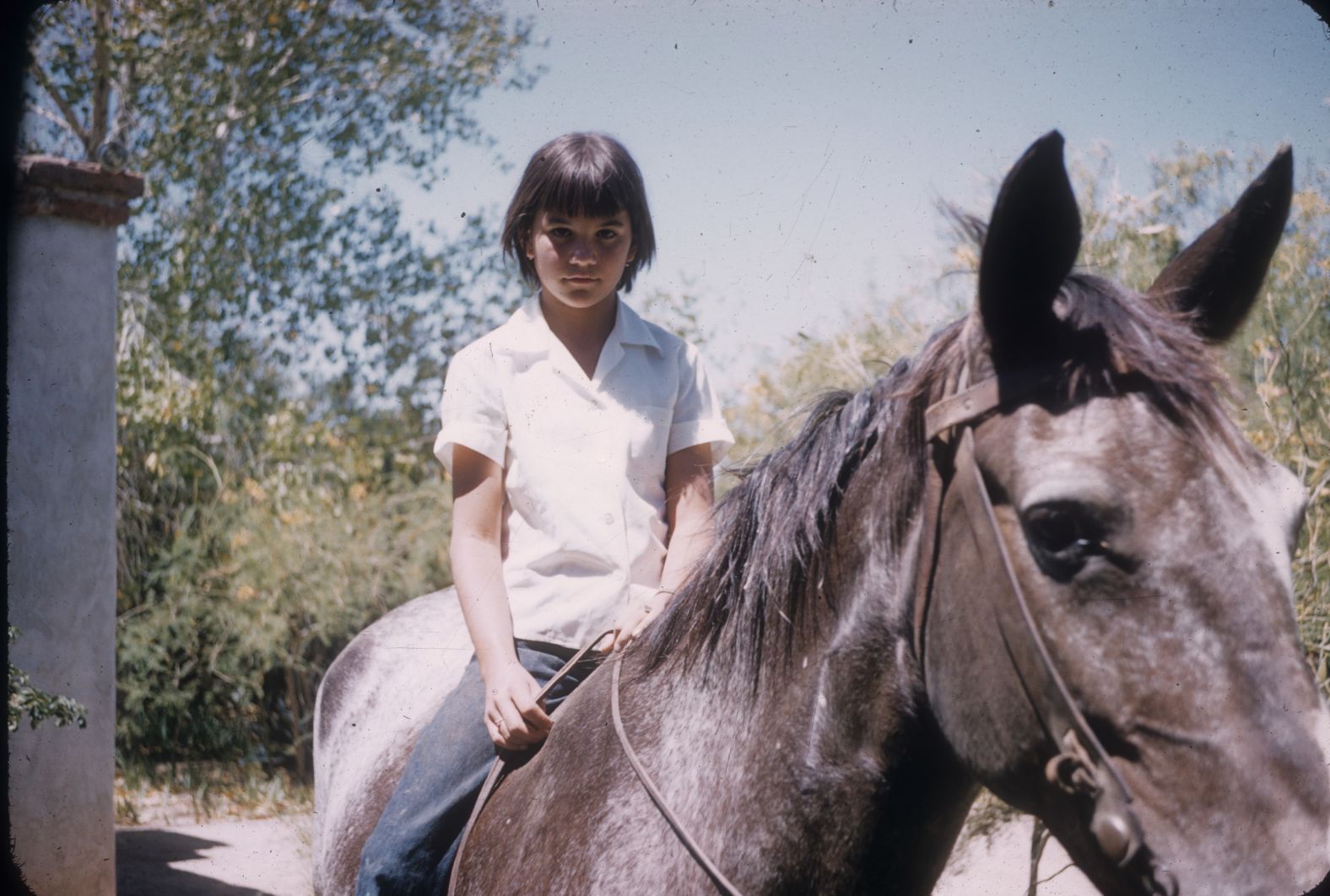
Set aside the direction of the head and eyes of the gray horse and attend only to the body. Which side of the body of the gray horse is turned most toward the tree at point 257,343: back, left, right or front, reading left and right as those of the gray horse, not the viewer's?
back

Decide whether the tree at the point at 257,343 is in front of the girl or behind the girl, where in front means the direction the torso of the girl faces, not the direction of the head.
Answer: behind

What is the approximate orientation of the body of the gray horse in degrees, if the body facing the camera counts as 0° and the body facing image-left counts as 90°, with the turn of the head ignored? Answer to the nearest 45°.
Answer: approximately 315°

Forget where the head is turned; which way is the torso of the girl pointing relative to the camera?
toward the camera

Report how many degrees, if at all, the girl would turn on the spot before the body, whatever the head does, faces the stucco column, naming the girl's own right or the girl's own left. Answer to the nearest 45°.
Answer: approximately 135° to the girl's own right

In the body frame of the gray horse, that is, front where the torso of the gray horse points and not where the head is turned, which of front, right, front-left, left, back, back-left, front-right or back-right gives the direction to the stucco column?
back
